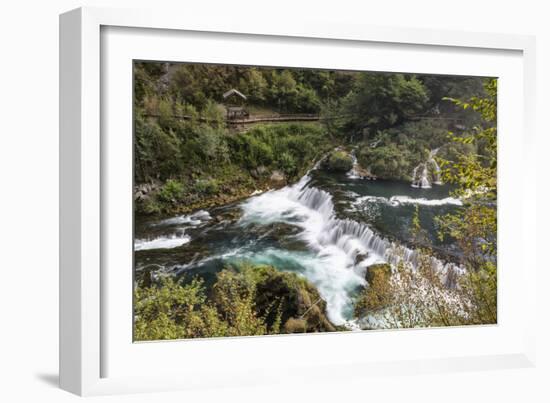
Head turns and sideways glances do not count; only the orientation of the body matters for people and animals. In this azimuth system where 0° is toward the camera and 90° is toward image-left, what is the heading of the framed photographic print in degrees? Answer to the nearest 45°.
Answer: approximately 315°
